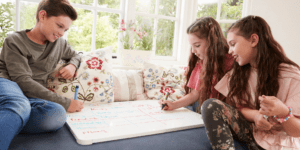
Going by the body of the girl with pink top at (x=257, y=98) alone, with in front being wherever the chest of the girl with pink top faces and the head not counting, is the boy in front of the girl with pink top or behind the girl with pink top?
in front

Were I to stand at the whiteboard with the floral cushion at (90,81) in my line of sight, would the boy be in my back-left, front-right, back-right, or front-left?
front-left

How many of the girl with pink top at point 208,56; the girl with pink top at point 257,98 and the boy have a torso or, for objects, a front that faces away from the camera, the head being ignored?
0

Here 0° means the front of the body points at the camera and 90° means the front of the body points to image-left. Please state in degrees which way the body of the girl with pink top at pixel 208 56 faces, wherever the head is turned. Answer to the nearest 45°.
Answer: approximately 45°

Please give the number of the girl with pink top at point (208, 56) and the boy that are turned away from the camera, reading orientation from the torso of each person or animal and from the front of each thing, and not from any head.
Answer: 0

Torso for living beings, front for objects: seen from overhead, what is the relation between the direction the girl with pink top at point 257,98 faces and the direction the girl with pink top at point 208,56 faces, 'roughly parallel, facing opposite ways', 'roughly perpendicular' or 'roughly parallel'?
roughly parallel

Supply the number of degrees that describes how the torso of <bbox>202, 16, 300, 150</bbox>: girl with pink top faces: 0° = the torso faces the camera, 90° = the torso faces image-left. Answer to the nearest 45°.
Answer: approximately 45°

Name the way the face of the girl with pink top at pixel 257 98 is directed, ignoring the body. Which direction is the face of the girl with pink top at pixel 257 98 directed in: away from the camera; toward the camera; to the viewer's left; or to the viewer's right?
to the viewer's left

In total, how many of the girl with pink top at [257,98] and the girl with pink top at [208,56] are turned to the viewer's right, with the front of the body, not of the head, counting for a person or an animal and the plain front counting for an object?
0

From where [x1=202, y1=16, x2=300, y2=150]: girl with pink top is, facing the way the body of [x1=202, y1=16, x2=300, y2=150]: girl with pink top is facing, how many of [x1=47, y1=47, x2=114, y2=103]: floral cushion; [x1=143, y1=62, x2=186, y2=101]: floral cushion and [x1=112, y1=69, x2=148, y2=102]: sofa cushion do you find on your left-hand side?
0

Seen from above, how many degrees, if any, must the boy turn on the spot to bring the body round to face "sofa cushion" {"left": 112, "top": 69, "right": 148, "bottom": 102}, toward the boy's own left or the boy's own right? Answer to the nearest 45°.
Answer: approximately 90° to the boy's own left

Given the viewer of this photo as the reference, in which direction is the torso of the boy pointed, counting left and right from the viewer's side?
facing the viewer and to the right of the viewer

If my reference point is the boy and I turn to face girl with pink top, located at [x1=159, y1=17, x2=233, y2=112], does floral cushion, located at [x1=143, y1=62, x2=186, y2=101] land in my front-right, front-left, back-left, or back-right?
front-left

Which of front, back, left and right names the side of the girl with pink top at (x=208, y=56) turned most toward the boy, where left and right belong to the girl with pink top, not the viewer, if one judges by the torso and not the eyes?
front
